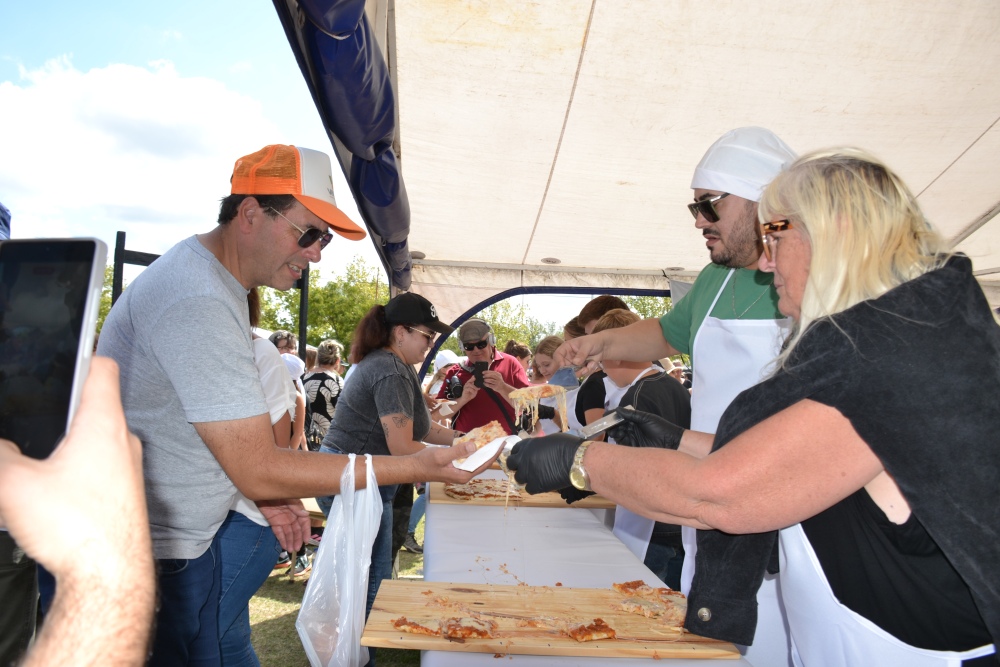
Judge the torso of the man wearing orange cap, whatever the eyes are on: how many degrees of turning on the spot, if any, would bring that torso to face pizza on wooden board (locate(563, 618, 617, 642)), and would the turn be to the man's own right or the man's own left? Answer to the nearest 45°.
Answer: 0° — they already face it

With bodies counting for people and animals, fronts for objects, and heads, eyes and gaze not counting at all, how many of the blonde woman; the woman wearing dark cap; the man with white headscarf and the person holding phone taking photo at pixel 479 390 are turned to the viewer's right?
1

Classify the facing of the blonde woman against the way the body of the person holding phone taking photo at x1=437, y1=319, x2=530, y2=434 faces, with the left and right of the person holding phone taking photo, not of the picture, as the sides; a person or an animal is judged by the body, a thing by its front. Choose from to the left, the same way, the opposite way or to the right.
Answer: to the right

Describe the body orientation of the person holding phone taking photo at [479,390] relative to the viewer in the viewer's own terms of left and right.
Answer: facing the viewer

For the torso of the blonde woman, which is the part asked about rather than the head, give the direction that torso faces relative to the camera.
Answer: to the viewer's left

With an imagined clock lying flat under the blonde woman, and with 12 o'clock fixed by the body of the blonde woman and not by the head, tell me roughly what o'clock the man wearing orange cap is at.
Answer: The man wearing orange cap is roughly at 12 o'clock from the blonde woman.

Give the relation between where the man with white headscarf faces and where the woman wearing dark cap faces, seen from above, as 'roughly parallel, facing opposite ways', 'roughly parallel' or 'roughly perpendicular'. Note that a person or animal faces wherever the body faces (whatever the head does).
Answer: roughly parallel, facing opposite ways

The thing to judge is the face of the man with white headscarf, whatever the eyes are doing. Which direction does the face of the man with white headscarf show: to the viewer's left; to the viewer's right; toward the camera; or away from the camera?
to the viewer's left

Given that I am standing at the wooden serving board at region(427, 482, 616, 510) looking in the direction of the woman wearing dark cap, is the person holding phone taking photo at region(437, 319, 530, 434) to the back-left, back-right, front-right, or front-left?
front-right

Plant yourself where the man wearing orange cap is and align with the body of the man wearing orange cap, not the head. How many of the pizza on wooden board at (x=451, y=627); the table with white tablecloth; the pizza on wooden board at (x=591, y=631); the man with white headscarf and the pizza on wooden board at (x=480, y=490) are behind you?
0

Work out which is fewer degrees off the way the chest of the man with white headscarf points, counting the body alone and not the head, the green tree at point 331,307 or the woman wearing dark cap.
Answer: the woman wearing dark cap

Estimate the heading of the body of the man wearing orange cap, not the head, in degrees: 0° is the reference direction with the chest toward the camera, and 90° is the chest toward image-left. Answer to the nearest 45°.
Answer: approximately 270°

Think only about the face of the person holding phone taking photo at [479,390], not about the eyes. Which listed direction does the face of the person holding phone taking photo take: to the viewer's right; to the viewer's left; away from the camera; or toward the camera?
toward the camera

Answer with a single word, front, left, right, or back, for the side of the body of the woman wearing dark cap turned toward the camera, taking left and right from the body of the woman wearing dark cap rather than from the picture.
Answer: right

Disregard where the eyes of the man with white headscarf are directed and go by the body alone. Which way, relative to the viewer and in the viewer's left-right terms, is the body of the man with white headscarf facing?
facing the viewer and to the left of the viewer

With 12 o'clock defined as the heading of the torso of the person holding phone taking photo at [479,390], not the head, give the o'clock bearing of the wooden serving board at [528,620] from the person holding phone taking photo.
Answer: The wooden serving board is roughly at 12 o'clock from the person holding phone taking photo.

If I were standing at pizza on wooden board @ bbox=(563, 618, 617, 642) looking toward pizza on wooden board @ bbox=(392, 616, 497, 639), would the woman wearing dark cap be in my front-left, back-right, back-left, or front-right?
front-right

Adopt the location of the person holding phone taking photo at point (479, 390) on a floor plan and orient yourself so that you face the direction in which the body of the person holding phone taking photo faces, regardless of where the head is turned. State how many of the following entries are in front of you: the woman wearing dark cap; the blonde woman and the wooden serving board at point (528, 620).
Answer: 3

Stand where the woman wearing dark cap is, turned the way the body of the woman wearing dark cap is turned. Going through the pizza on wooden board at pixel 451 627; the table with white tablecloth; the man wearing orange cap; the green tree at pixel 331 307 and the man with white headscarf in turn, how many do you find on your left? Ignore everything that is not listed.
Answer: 1

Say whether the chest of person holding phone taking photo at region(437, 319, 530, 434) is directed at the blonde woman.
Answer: yes

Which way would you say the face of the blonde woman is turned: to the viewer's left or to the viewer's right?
to the viewer's left

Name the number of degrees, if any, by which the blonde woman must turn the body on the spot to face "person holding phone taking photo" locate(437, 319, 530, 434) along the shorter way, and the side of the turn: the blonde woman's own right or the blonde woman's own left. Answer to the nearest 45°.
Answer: approximately 45° to the blonde woman's own right

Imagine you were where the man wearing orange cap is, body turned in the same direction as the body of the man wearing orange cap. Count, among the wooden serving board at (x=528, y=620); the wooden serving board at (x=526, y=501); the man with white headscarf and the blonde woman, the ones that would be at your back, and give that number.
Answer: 0
